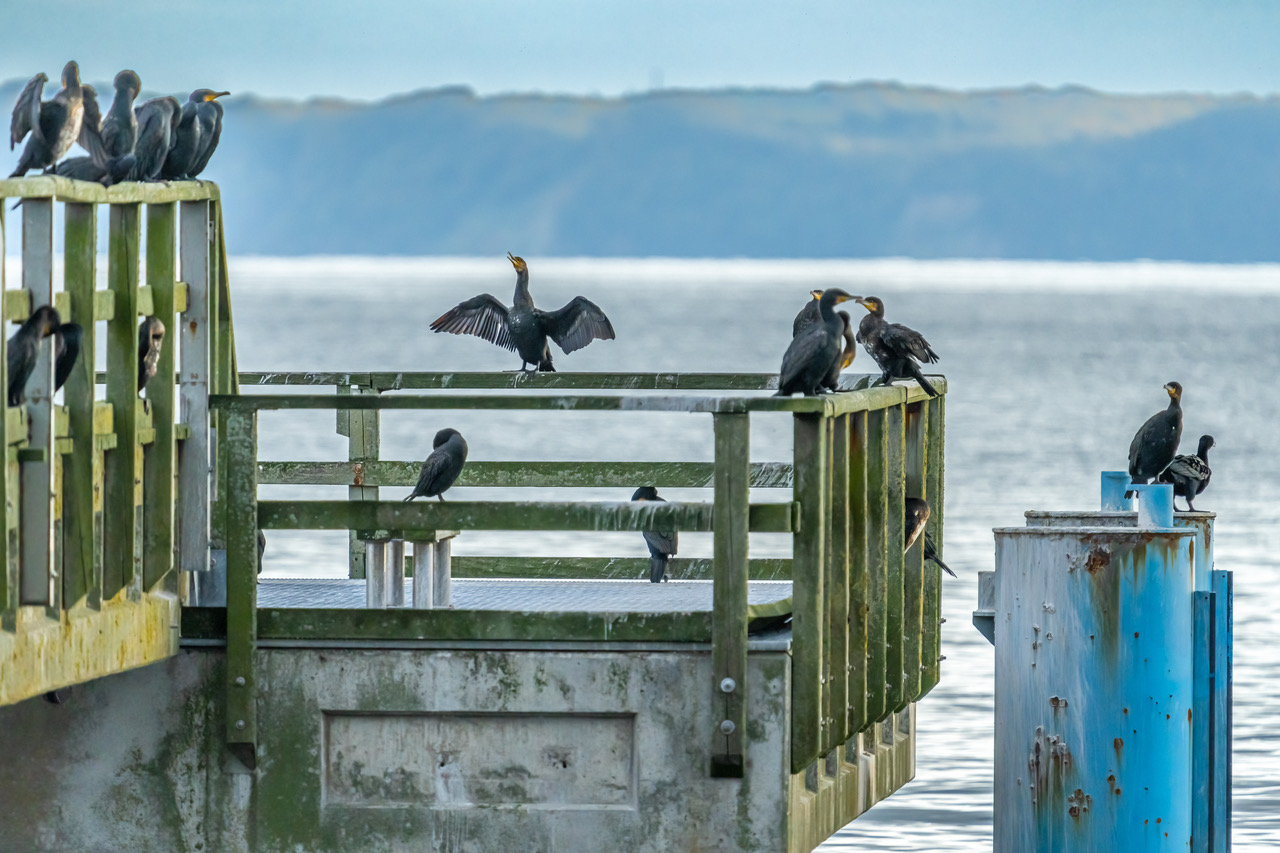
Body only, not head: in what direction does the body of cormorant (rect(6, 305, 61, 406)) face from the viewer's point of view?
to the viewer's right

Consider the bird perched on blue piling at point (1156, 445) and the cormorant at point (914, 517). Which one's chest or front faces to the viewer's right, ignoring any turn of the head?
the bird perched on blue piling

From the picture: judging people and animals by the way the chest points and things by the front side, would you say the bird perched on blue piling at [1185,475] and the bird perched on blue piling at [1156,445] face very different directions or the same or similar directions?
same or similar directions

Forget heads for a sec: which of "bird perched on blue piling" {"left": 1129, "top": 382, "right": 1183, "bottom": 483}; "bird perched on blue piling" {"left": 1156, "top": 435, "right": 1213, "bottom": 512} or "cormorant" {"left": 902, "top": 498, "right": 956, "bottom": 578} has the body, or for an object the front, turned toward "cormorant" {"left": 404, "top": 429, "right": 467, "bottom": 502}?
"cormorant" {"left": 902, "top": 498, "right": 956, "bottom": 578}

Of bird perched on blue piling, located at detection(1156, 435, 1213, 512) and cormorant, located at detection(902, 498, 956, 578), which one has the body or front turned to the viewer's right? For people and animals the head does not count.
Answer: the bird perched on blue piling

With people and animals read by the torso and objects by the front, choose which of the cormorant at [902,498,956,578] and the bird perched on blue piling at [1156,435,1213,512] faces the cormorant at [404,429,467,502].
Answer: the cormorant at [902,498,956,578]

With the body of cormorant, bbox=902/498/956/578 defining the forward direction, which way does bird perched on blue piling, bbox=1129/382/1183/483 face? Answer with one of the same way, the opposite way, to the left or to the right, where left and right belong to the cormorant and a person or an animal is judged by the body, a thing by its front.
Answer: the opposite way

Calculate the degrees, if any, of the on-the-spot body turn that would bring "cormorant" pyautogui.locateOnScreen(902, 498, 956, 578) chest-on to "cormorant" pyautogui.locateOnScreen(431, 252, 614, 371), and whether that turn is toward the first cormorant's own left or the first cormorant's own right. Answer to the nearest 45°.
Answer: approximately 45° to the first cormorant's own right

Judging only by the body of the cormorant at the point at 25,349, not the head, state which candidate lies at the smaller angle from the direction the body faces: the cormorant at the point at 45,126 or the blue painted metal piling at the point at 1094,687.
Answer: the blue painted metal piling

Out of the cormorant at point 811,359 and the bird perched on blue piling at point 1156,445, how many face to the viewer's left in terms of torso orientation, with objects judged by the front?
0

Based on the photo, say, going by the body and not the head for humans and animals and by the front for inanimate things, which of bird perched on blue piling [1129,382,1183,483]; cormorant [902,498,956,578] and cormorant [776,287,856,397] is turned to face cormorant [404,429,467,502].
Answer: cormorant [902,498,956,578]

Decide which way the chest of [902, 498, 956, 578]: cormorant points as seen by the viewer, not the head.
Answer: to the viewer's left

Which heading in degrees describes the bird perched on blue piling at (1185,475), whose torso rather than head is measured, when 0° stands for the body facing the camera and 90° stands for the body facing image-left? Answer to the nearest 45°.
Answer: approximately 270°

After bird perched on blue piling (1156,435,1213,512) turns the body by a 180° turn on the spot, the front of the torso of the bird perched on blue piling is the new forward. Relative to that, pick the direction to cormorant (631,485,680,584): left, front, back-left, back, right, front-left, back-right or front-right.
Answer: front-left

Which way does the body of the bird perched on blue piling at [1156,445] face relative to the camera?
to the viewer's right

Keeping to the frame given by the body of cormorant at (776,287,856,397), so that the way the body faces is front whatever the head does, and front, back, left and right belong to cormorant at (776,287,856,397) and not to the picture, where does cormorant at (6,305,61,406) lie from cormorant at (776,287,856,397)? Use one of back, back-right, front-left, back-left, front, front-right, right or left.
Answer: back-right

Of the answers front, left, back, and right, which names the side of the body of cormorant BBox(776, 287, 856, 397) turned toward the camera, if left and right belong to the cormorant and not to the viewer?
right

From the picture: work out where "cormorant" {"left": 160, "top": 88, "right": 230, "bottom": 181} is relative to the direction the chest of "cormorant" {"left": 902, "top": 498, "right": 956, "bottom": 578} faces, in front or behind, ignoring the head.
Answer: in front
